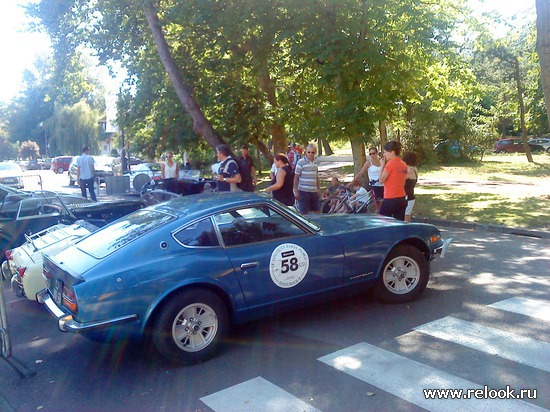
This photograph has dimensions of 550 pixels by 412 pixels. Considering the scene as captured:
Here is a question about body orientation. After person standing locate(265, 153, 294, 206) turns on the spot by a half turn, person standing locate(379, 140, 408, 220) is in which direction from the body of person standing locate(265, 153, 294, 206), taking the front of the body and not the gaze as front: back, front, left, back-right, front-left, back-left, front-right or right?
front-right

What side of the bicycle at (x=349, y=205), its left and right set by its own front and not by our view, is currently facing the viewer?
left

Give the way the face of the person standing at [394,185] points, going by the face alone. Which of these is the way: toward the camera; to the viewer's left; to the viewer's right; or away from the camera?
to the viewer's left

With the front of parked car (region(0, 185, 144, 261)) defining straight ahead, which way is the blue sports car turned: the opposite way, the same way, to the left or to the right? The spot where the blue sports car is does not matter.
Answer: the same way

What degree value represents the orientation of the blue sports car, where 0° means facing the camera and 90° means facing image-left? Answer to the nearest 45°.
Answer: approximately 225°

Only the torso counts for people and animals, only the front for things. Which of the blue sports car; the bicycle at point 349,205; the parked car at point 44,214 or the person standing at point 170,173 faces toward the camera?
the person standing

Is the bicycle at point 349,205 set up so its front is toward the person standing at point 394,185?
no

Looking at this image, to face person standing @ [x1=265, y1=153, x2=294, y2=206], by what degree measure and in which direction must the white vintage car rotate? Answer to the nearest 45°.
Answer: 0° — it already faces them

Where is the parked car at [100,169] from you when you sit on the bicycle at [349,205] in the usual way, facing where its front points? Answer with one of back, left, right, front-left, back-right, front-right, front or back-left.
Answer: front-right

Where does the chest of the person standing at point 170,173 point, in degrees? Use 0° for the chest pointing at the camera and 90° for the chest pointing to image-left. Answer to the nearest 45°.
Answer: approximately 0°

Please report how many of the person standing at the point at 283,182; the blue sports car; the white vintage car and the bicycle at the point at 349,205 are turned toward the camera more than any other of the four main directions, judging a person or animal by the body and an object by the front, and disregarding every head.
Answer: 0
